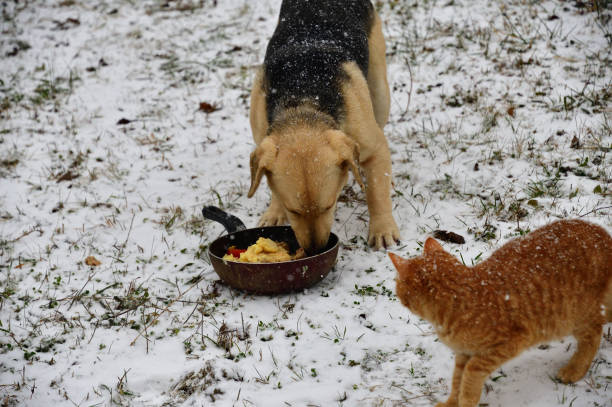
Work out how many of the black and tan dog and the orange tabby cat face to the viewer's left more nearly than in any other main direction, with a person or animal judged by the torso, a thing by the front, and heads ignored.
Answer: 1

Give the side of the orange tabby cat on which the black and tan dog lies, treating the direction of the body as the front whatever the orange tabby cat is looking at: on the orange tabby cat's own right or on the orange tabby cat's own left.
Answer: on the orange tabby cat's own right

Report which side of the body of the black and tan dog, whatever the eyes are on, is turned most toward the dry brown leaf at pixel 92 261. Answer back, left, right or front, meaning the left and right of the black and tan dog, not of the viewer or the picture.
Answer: right

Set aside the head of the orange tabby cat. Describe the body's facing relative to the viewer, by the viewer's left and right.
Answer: facing to the left of the viewer

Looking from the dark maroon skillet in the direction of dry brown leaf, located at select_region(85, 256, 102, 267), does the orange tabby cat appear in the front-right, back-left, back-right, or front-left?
back-left

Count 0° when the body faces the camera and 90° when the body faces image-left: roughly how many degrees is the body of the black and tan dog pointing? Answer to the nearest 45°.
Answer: approximately 0°

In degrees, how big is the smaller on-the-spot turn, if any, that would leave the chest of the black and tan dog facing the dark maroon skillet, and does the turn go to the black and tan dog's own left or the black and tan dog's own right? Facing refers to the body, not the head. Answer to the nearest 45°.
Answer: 0° — it already faces it

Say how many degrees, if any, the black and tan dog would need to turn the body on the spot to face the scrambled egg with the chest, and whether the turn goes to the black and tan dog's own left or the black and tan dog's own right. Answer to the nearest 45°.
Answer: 0° — it already faces it

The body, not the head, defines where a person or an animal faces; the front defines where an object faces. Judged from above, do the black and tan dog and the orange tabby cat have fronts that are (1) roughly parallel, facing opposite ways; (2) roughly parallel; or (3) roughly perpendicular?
roughly perpendicular

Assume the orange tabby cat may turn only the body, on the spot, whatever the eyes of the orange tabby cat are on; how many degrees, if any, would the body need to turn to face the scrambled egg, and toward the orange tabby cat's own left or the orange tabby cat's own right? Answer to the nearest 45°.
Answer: approximately 45° to the orange tabby cat's own right
